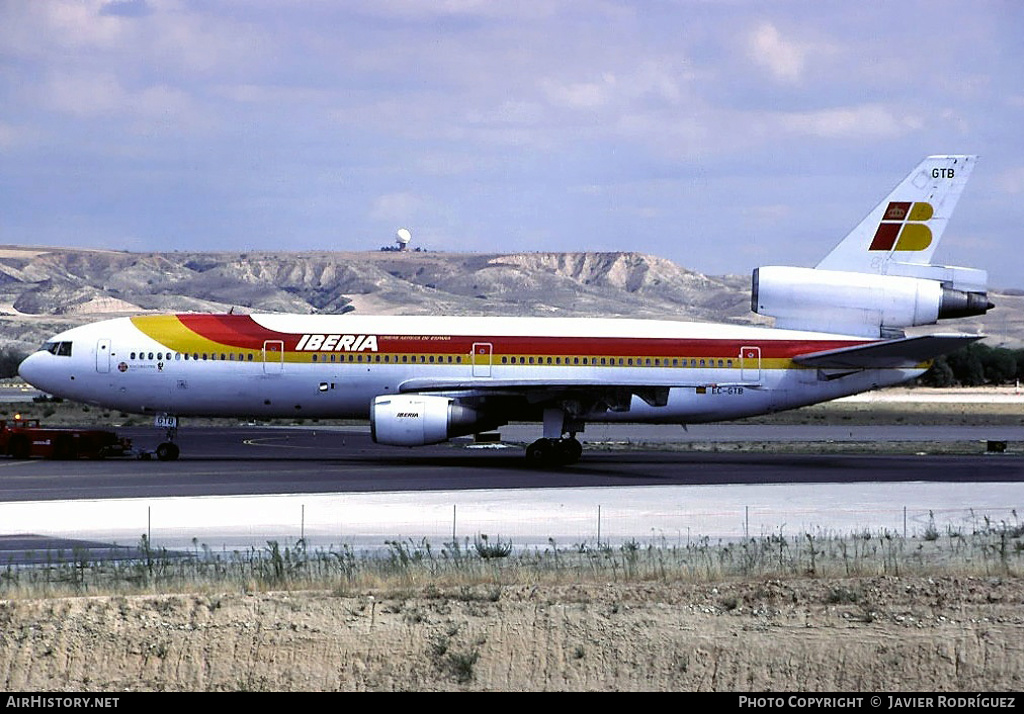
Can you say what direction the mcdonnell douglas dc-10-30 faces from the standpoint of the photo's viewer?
facing to the left of the viewer
